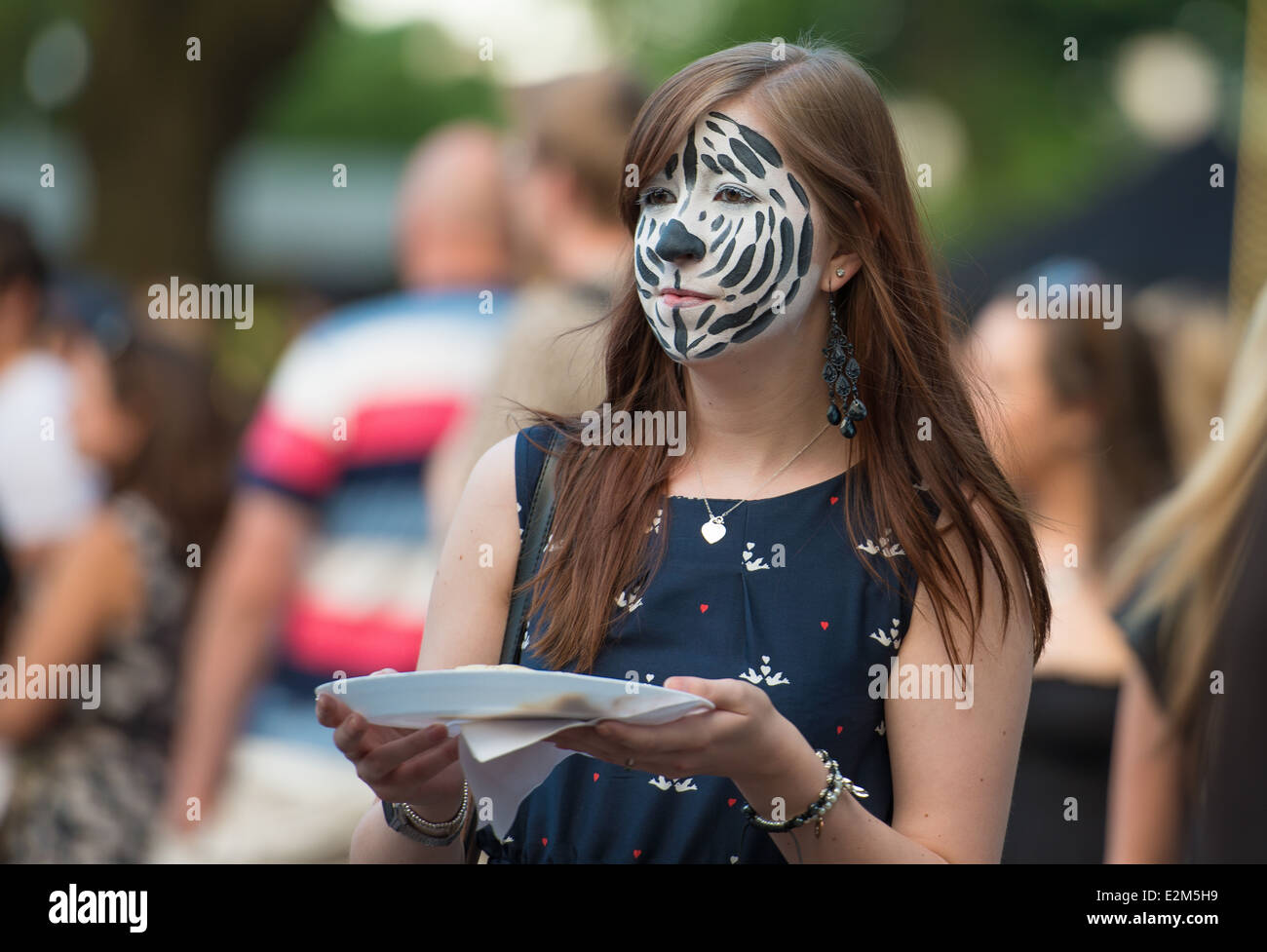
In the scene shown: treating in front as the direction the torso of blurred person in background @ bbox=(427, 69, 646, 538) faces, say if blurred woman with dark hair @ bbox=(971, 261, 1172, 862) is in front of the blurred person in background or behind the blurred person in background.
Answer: behind

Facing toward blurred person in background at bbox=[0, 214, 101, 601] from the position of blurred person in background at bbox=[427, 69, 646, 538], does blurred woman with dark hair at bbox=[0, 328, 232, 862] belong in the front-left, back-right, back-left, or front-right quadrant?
front-left

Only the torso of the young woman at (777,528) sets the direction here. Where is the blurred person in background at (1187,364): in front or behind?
behind

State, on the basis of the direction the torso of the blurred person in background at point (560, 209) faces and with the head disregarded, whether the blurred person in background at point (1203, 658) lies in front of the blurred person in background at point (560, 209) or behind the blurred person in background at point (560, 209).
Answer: behind

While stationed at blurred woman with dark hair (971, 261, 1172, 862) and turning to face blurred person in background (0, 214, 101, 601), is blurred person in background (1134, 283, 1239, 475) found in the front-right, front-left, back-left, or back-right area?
back-right

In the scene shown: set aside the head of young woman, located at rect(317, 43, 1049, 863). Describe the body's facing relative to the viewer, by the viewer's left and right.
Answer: facing the viewer and to the left of the viewer

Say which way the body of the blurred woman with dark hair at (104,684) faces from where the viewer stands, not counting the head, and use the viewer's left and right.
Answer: facing to the left of the viewer

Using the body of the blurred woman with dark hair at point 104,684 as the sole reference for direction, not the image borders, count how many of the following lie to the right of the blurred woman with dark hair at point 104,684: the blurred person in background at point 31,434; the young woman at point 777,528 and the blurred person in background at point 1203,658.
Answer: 1
